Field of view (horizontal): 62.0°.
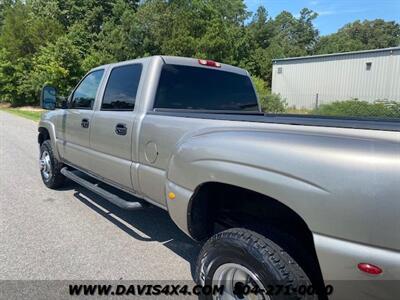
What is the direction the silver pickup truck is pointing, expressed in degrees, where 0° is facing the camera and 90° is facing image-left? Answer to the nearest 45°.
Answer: approximately 135°

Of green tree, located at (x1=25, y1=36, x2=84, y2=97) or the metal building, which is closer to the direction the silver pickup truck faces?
the green tree

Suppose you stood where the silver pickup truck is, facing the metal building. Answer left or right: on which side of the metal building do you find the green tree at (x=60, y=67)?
left

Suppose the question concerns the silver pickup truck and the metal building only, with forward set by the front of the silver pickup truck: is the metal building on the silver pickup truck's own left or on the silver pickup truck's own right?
on the silver pickup truck's own right

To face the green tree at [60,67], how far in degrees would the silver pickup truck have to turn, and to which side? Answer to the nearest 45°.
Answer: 0° — it already faces it
